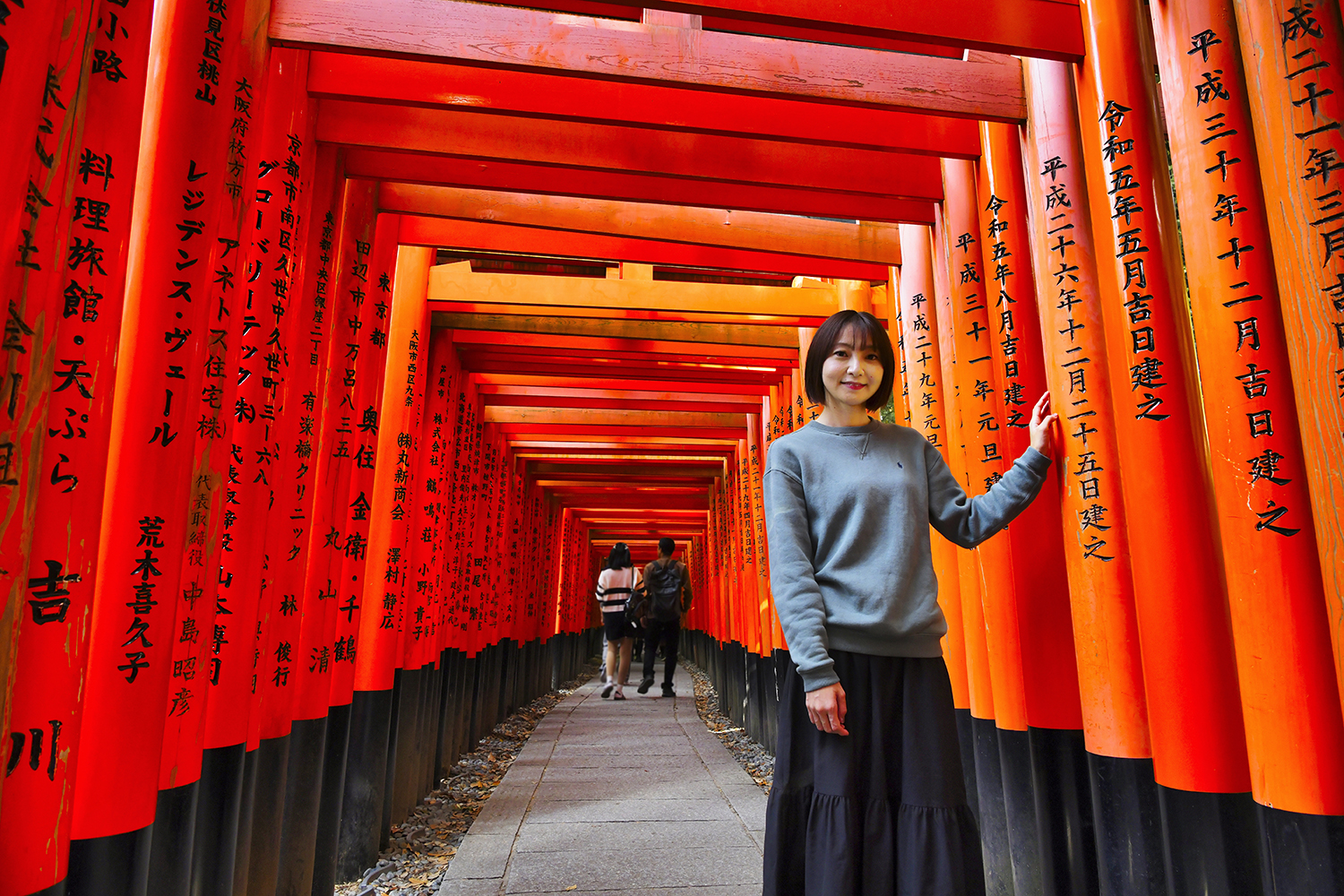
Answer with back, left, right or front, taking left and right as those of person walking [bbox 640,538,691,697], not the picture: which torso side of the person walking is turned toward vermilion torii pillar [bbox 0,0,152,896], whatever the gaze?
back

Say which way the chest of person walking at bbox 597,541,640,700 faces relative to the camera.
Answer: away from the camera

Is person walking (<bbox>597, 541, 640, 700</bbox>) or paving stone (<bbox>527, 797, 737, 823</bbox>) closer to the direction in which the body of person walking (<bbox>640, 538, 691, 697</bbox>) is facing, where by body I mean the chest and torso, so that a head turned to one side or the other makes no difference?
the person walking

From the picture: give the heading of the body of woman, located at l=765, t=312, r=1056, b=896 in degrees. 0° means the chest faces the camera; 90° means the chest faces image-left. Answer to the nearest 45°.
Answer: approximately 0°

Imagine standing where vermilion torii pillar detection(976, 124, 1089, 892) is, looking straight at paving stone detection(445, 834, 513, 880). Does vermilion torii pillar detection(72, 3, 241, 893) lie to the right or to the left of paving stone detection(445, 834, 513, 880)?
left

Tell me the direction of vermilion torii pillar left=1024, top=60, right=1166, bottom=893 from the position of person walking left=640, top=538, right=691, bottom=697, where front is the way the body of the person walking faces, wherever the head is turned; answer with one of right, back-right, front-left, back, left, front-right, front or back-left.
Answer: back

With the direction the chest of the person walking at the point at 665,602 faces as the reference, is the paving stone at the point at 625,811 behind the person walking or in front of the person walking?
behind

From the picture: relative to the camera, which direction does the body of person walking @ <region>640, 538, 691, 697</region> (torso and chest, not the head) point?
away from the camera

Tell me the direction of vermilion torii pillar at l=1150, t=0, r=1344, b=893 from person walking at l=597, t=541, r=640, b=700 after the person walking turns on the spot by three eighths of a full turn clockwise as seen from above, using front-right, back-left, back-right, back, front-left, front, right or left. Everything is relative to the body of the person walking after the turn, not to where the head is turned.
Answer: front-right

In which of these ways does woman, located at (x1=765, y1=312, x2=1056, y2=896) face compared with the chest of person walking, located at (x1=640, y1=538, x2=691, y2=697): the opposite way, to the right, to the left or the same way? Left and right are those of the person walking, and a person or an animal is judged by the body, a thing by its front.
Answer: the opposite way

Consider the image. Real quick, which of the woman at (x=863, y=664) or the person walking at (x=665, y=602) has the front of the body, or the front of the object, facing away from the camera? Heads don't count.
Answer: the person walking
